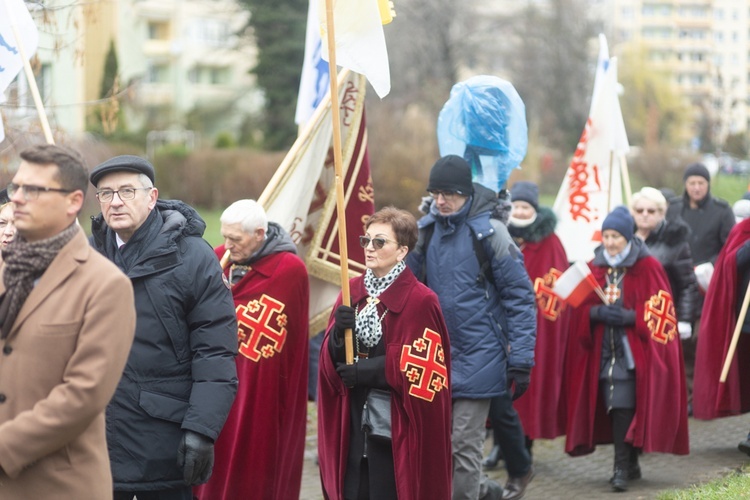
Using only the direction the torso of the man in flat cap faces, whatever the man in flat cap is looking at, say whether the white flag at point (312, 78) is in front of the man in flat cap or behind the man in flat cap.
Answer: behind

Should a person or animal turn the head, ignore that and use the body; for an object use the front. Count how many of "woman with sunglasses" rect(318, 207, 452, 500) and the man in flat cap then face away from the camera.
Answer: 0

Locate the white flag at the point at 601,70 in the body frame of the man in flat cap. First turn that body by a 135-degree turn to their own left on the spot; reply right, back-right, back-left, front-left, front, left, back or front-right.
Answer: front-left

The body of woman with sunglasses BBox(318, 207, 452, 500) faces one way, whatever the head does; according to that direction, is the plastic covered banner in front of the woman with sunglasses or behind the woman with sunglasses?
behind

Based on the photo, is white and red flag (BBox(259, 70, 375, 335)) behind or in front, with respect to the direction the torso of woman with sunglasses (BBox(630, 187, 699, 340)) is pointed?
in front

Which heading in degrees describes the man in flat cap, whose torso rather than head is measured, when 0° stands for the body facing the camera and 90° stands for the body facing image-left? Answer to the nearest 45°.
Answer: approximately 45°

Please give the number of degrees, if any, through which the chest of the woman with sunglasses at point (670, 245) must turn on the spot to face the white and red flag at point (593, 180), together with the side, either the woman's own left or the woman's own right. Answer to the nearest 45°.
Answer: approximately 90° to the woman's own right

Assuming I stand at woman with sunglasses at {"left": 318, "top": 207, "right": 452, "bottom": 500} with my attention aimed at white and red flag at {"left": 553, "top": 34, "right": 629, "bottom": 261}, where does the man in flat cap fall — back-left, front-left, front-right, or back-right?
back-left
